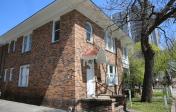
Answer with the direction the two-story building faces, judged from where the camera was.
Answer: facing the viewer and to the right of the viewer
